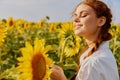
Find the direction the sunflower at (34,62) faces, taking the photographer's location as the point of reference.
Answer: facing the viewer and to the right of the viewer

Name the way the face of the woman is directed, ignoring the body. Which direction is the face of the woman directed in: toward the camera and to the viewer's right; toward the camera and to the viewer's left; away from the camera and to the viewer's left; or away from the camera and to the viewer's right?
toward the camera and to the viewer's left

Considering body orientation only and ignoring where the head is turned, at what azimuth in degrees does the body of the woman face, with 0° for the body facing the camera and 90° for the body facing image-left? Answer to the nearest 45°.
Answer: approximately 90°
